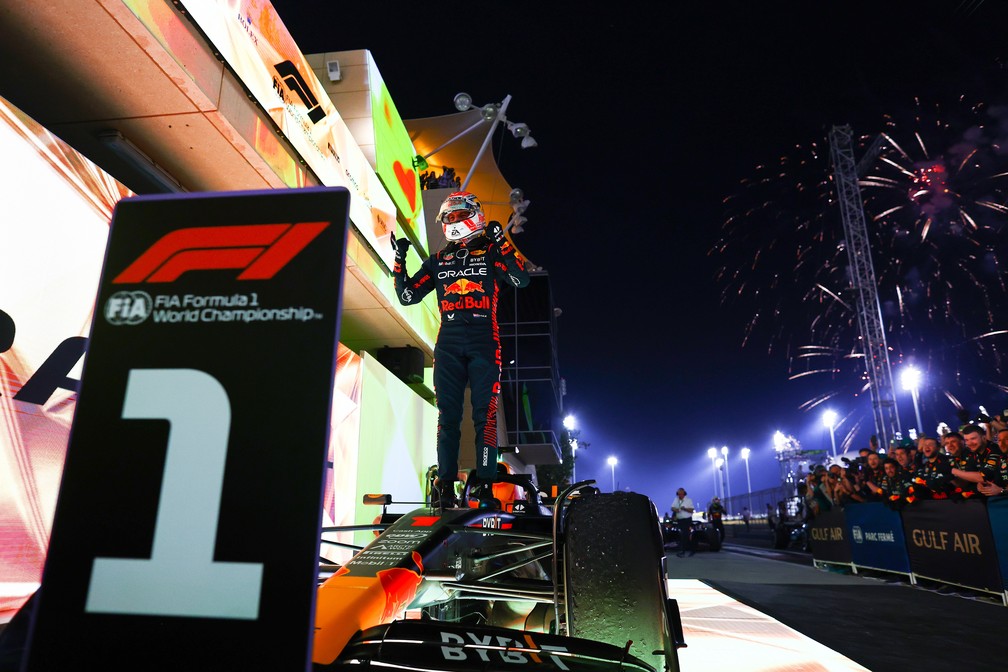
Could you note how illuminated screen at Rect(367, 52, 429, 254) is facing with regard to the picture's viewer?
facing the viewer and to the right of the viewer

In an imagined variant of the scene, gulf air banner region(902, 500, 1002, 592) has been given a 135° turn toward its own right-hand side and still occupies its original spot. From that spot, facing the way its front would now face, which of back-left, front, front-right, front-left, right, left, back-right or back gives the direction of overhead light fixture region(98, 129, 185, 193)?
back-left

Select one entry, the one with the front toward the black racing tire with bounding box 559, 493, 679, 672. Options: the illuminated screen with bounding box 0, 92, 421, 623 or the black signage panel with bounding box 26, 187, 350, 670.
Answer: the illuminated screen

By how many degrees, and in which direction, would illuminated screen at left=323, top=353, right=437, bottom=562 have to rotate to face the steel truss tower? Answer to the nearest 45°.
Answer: approximately 90° to its left

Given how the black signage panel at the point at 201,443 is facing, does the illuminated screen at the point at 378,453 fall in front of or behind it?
behind

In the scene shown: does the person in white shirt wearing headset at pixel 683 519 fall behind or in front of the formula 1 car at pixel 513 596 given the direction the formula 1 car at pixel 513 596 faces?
behind

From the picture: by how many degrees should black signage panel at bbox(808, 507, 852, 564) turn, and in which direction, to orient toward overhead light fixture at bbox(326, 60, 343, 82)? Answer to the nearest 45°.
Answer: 0° — it already faces it

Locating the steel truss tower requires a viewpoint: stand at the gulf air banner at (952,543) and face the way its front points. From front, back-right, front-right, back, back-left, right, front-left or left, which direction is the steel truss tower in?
back-right

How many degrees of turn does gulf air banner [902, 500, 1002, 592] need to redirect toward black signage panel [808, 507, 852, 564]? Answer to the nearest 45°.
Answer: approximately 90° to its right

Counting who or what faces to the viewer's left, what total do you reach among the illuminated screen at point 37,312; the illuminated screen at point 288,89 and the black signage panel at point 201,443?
0

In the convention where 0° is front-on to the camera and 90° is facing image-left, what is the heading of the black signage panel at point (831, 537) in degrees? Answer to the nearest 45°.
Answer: approximately 45°

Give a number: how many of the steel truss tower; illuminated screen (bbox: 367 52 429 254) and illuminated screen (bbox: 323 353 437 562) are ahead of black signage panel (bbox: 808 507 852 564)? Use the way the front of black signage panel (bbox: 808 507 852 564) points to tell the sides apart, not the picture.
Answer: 2

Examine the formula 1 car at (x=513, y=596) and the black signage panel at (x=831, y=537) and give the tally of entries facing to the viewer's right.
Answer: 0

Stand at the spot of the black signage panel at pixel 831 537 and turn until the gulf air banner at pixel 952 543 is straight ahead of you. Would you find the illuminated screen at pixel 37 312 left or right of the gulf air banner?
right

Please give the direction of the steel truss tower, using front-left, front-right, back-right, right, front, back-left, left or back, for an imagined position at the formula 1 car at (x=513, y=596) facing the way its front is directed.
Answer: back
